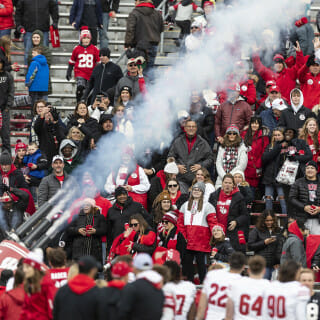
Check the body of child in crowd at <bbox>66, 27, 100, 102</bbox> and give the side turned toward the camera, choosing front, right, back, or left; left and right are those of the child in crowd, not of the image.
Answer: front

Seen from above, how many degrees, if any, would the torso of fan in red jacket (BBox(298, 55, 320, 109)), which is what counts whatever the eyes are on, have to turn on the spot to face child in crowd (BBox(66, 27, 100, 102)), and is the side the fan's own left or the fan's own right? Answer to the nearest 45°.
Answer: approximately 90° to the fan's own right

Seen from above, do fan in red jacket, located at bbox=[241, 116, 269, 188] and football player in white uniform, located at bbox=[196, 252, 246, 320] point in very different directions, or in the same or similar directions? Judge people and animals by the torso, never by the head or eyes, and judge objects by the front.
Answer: very different directions

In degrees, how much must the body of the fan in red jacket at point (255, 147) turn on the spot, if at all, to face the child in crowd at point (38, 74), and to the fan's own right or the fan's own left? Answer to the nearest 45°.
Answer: approximately 90° to the fan's own right

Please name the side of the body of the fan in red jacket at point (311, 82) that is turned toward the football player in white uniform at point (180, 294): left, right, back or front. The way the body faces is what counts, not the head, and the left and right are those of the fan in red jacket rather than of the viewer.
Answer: front

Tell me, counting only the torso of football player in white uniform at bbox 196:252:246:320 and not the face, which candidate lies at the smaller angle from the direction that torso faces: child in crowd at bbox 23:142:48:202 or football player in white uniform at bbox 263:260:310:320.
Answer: the child in crowd

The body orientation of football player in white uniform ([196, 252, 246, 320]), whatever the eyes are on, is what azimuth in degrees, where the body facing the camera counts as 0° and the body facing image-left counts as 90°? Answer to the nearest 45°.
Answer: approximately 180°

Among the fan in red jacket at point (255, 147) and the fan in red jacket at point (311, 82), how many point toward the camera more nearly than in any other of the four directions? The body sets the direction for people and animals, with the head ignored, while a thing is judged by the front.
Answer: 2

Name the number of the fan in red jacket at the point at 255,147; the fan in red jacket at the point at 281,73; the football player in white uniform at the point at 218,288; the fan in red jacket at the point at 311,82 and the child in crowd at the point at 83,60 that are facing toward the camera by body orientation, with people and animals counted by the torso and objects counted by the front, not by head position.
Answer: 4

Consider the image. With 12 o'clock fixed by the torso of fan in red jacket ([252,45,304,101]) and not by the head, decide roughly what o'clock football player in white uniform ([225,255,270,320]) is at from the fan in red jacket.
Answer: The football player in white uniform is roughly at 12 o'clock from the fan in red jacket.

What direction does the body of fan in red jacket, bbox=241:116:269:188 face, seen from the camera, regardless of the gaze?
toward the camera

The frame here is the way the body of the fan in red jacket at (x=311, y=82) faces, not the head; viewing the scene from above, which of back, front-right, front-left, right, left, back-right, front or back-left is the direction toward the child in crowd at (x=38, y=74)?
right

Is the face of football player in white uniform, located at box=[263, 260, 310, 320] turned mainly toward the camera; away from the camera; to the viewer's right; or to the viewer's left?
away from the camera

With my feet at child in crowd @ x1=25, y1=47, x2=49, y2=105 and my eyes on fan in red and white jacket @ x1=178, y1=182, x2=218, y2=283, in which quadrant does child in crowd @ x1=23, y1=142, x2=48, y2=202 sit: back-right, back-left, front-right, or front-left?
front-right

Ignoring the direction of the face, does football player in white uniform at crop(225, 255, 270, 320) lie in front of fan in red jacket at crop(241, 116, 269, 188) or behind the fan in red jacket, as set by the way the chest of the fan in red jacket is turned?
in front

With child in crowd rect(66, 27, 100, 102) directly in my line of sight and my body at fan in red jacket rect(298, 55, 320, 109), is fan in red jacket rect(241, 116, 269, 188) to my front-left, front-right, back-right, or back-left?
front-left

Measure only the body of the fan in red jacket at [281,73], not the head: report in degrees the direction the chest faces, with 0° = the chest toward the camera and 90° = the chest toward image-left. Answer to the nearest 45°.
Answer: approximately 0°

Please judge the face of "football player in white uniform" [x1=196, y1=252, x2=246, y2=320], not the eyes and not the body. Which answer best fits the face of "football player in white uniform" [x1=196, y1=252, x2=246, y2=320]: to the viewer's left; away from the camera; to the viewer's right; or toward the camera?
away from the camera
